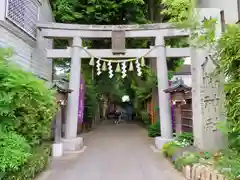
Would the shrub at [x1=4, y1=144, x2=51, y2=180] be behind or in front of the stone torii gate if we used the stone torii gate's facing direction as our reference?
in front

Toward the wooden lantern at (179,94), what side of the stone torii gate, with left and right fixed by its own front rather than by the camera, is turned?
left

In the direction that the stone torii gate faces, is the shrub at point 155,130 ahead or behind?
behind

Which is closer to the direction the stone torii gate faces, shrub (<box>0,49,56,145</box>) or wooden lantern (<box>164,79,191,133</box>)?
the shrub

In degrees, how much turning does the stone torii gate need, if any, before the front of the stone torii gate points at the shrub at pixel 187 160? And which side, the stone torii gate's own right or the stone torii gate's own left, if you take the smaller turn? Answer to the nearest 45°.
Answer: approximately 45° to the stone torii gate's own left

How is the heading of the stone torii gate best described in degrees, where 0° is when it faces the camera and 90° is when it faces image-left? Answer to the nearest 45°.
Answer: approximately 0°

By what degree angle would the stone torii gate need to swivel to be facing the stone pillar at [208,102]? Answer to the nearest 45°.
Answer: approximately 45° to its left

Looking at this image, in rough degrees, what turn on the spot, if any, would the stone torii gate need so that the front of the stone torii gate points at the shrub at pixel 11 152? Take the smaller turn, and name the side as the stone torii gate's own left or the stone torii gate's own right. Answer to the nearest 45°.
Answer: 0° — it already faces it
